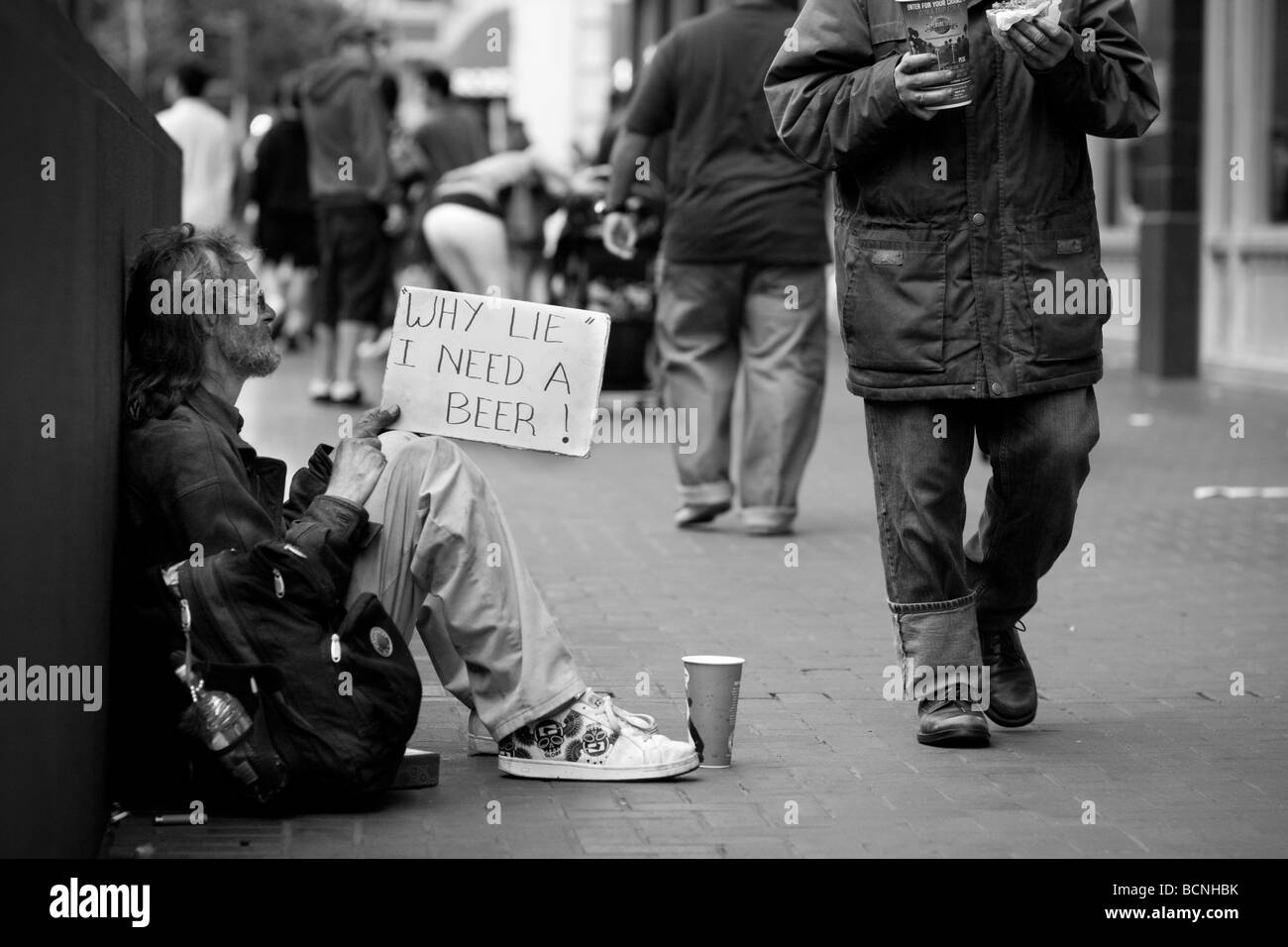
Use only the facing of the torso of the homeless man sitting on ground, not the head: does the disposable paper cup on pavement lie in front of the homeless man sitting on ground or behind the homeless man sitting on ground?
in front

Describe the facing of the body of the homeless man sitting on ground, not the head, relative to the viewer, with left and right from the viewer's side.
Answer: facing to the right of the viewer

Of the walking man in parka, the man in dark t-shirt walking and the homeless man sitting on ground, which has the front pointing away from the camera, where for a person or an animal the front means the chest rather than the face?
the man in dark t-shirt walking

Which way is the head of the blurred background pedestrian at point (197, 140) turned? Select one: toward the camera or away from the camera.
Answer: away from the camera

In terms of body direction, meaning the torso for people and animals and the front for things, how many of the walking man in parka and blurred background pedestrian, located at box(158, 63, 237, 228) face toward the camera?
1

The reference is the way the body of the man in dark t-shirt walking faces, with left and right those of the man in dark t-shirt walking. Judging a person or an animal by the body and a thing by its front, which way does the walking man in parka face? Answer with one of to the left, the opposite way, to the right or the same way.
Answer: the opposite way

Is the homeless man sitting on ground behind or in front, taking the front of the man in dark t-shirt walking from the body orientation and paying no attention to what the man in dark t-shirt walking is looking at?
behind

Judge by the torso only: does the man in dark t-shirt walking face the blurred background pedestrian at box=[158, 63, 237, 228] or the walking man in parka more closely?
the blurred background pedestrian

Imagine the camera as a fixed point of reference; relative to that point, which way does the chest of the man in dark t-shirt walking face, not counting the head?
away from the camera

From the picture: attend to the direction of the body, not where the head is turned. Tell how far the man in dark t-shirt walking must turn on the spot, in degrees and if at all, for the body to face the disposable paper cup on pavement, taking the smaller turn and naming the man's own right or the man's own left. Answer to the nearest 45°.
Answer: approximately 180°

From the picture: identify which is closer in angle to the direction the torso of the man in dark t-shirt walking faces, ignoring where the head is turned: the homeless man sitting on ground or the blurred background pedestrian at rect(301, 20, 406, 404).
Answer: the blurred background pedestrian

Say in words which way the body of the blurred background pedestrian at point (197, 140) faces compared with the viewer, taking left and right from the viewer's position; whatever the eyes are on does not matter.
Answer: facing away from the viewer and to the left of the viewer

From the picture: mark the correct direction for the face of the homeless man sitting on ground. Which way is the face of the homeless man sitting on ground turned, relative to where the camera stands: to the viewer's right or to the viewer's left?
to the viewer's right
